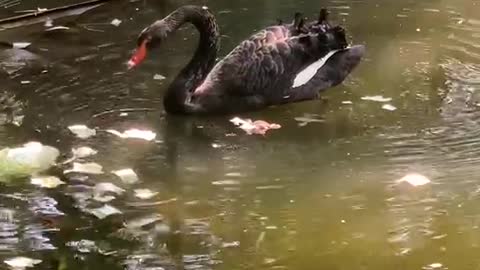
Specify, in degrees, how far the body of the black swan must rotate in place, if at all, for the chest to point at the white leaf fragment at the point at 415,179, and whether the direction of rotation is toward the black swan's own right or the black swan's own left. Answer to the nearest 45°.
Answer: approximately 135° to the black swan's own left

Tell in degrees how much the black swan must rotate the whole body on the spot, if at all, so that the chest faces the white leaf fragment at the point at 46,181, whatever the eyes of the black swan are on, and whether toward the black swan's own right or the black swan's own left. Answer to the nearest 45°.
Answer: approximately 45° to the black swan's own left

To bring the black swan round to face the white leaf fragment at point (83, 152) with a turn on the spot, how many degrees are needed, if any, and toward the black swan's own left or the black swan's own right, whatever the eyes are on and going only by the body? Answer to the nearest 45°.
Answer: approximately 45° to the black swan's own left

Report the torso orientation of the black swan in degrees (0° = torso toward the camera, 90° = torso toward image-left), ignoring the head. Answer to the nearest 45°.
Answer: approximately 90°

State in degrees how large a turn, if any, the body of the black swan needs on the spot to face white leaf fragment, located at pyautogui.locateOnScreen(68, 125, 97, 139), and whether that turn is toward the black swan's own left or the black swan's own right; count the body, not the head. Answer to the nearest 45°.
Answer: approximately 45° to the black swan's own left

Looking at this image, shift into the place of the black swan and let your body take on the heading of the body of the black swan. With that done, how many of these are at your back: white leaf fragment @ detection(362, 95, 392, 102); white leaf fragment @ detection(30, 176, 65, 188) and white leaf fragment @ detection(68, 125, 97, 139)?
1

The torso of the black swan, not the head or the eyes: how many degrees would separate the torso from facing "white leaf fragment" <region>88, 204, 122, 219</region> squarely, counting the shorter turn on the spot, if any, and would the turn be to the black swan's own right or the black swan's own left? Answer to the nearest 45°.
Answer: approximately 45° to the black swan's own left

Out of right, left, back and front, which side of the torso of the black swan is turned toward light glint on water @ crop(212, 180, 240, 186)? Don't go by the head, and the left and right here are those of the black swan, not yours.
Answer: left

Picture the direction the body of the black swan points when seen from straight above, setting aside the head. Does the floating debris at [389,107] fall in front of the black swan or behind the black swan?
behind

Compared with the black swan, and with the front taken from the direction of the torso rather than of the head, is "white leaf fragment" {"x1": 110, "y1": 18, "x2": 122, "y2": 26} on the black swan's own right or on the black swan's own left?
on the black swan's own right

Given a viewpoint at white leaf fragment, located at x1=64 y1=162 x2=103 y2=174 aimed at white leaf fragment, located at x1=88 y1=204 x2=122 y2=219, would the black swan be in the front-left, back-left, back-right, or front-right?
back-left
